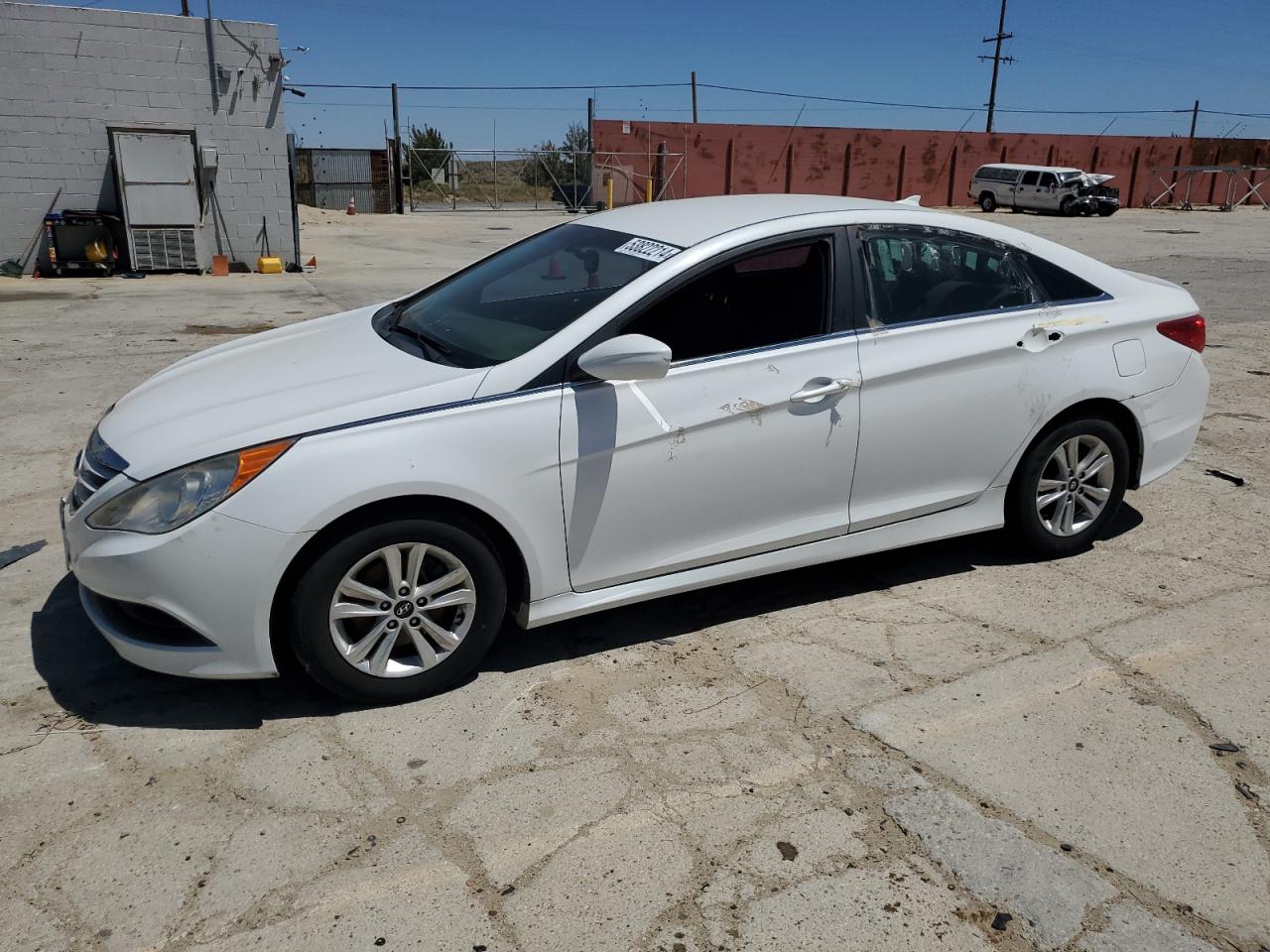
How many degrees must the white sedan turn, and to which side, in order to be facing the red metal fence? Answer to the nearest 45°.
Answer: approximately 135° to its right

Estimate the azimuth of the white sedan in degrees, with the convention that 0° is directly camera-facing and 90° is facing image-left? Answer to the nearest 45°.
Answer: approximately 45°

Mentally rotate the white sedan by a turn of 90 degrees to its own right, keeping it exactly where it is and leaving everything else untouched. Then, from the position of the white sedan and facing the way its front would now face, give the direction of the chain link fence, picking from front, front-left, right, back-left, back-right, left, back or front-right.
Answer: front-right

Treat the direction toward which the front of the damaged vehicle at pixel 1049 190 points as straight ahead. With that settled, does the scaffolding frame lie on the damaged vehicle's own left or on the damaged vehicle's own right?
on the damaged vehicle's own left

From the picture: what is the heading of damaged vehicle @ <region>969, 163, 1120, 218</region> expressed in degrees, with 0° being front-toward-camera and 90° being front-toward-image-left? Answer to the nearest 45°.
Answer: approximately 315°

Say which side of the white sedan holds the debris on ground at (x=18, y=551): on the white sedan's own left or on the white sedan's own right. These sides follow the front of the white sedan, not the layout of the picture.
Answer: on the white sedan's own right

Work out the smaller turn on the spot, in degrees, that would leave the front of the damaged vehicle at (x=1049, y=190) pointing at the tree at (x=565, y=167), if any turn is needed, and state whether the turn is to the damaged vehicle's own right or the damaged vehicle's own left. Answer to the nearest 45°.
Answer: approximately 135° to the damaged vehicle's own right

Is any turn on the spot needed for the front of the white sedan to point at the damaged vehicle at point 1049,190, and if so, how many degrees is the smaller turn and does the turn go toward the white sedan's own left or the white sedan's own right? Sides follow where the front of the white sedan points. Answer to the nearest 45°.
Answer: approximately 180°

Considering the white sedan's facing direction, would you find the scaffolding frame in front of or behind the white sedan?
behind
